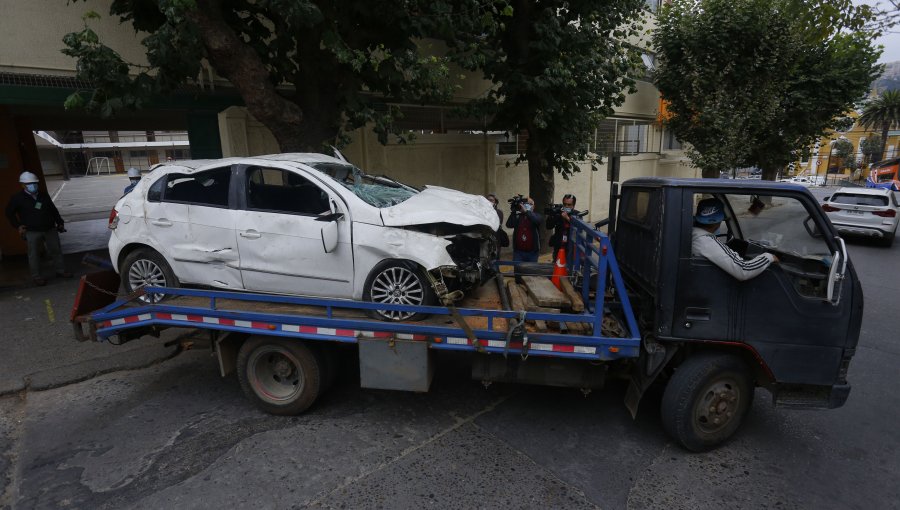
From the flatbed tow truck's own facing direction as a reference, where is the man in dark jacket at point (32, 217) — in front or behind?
behind

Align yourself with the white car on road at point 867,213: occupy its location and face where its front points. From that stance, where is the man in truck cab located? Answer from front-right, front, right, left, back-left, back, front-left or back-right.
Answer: back

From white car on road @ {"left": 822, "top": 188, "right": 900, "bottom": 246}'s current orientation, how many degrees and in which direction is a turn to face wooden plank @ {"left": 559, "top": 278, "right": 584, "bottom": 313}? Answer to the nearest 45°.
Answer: approximately 180°

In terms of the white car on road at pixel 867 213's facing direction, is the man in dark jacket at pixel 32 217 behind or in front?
behind

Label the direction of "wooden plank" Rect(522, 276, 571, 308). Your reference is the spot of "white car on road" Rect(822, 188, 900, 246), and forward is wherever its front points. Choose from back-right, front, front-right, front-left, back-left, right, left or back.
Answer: back

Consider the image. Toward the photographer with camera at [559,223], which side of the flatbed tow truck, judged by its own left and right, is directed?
left

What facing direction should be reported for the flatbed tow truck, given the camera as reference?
facing to the right of the viewer

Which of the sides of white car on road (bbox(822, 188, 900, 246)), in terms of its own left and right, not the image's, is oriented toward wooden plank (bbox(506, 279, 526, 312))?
back

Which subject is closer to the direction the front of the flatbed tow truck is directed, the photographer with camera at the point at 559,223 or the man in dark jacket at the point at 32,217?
the photographer with camera

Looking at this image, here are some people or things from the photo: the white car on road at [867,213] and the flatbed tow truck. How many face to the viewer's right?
1

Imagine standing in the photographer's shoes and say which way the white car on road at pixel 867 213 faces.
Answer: facing away from the viewer
